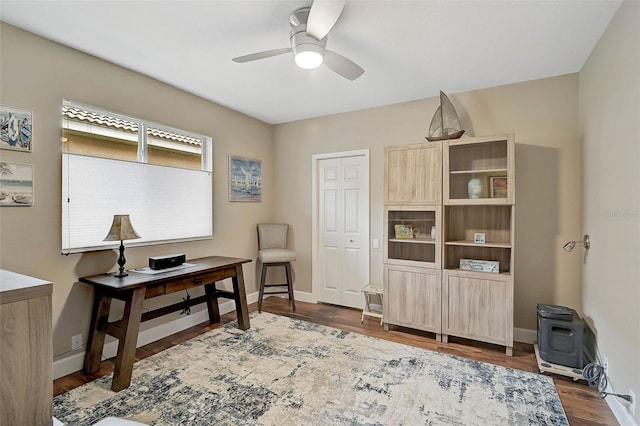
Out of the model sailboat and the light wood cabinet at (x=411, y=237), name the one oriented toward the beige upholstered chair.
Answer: the model sailboat

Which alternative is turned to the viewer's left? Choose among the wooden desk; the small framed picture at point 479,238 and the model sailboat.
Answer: the model sailboat

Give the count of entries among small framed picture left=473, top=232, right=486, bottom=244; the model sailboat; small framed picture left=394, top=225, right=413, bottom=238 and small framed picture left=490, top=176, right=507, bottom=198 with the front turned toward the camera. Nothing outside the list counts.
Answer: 3

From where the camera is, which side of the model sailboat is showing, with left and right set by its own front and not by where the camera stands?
left

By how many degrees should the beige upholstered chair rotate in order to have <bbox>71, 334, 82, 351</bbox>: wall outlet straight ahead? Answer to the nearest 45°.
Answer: approximately 90° to its right

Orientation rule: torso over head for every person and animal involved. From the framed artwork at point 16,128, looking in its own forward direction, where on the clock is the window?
The window is roughly at 10 o'clock from the framed artwork.

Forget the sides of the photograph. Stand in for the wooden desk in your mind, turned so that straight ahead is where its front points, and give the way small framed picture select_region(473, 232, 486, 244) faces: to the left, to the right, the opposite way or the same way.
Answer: to the right

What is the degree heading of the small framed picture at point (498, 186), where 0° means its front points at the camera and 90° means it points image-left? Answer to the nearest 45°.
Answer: approximately 0°

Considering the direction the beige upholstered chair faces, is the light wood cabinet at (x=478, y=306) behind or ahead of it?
ahead

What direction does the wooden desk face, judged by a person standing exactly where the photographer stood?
facing the viewer and to the right of the viewer

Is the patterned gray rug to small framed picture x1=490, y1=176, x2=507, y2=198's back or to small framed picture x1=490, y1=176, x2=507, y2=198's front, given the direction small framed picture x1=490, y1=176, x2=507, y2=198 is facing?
to the front

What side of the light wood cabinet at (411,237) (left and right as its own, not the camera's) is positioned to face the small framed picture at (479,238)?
left
